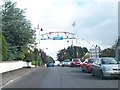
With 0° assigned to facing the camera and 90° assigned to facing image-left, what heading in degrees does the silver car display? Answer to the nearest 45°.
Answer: approximately 315°
